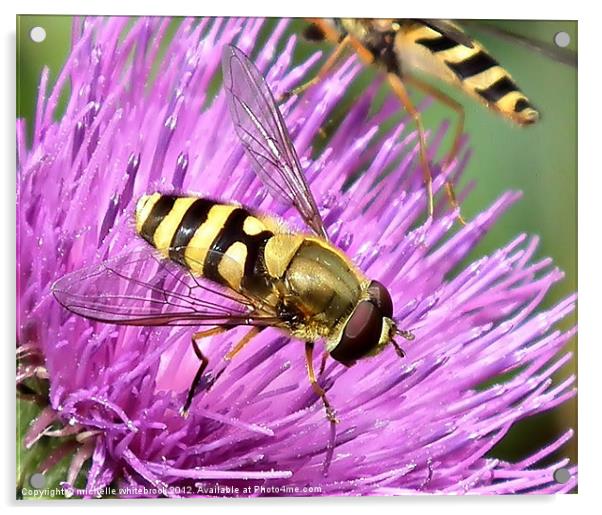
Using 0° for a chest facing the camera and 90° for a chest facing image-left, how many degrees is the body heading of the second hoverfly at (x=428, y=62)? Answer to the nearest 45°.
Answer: approximately 90°

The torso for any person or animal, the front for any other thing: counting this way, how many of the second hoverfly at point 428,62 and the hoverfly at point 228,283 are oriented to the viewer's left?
1

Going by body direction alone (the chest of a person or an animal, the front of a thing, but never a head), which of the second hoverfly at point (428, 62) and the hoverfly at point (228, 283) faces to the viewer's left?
the second hoverfly

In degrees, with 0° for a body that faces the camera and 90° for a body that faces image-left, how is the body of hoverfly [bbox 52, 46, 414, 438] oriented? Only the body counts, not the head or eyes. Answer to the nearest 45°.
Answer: approximately 315°
